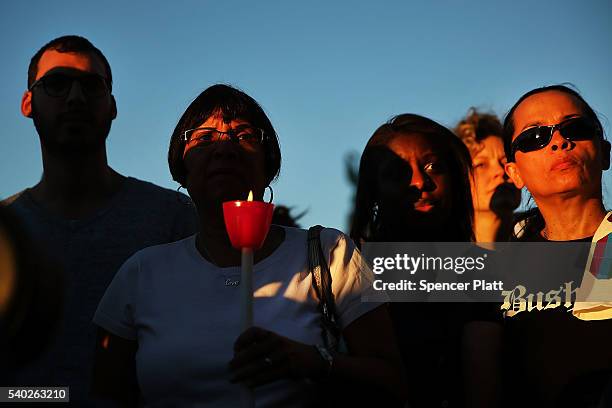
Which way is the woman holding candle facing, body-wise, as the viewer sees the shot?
toward the camera

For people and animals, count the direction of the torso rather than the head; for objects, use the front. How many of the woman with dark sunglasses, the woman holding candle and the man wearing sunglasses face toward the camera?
3

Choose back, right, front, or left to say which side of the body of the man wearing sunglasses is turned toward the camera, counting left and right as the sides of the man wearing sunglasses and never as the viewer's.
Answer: front

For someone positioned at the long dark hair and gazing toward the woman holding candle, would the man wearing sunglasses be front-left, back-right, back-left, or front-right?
front-right

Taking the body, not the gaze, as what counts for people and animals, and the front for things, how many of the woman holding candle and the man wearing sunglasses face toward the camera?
2

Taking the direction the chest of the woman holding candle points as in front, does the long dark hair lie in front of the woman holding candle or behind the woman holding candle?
behind

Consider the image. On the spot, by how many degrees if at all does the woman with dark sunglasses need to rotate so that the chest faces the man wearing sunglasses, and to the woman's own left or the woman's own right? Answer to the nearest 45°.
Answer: approximately 90° to the woman's own right

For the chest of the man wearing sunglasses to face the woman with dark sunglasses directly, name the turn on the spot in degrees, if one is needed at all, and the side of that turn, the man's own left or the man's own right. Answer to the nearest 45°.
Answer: approximately 45° to the man's own left
